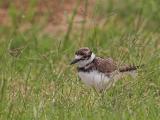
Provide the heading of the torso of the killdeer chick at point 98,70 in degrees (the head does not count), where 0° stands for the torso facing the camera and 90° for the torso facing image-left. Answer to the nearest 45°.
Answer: approximately 90°
